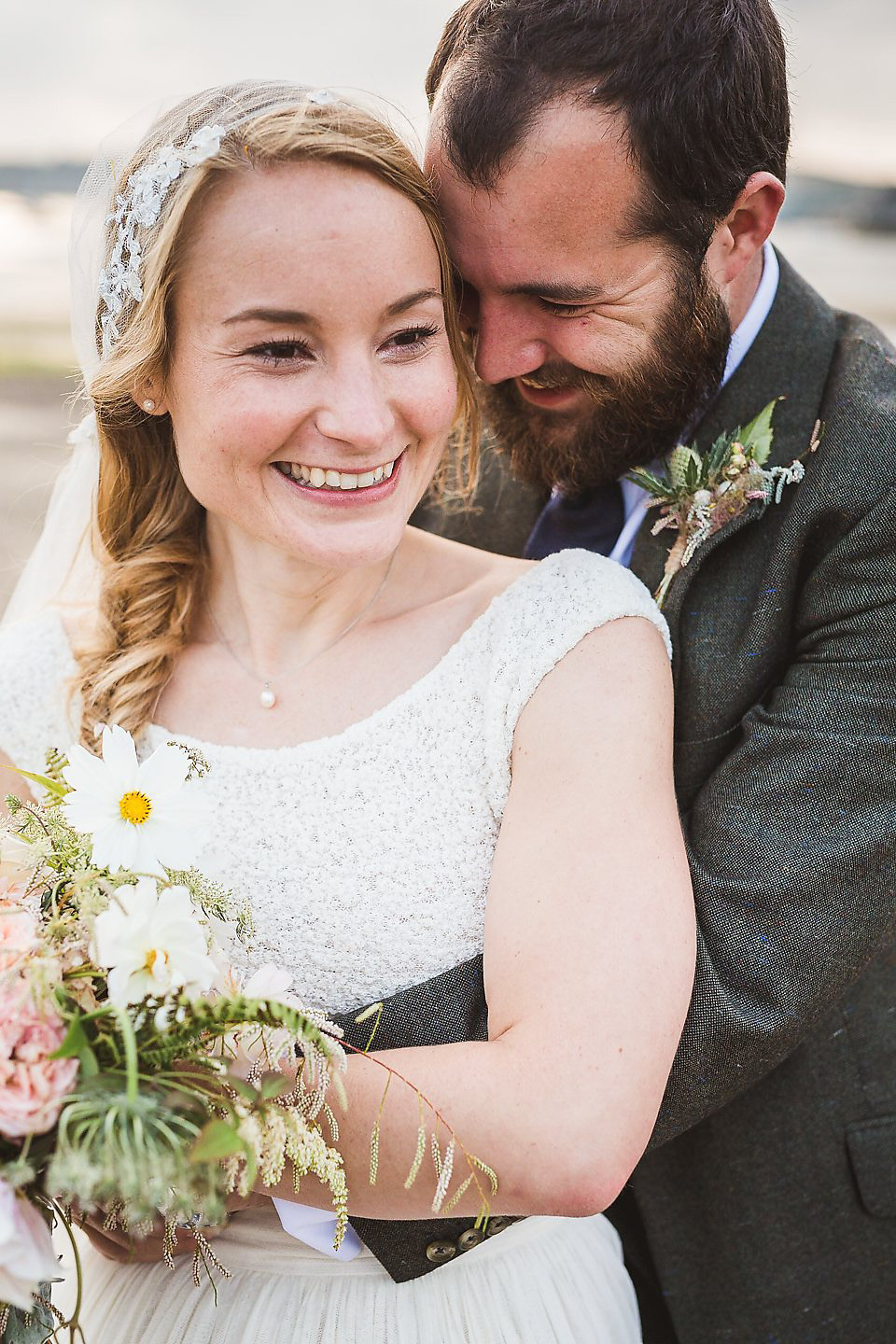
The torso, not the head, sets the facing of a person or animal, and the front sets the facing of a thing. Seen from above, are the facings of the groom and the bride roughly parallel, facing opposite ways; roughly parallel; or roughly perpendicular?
roughly parallel

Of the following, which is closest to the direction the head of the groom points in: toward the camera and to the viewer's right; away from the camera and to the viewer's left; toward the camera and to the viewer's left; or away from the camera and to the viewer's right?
toward the camera and to the viewer's left

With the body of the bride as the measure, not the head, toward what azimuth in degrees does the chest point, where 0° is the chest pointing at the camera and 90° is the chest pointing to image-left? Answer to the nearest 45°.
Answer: approximately 45°

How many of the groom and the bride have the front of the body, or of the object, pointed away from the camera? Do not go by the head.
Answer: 0
